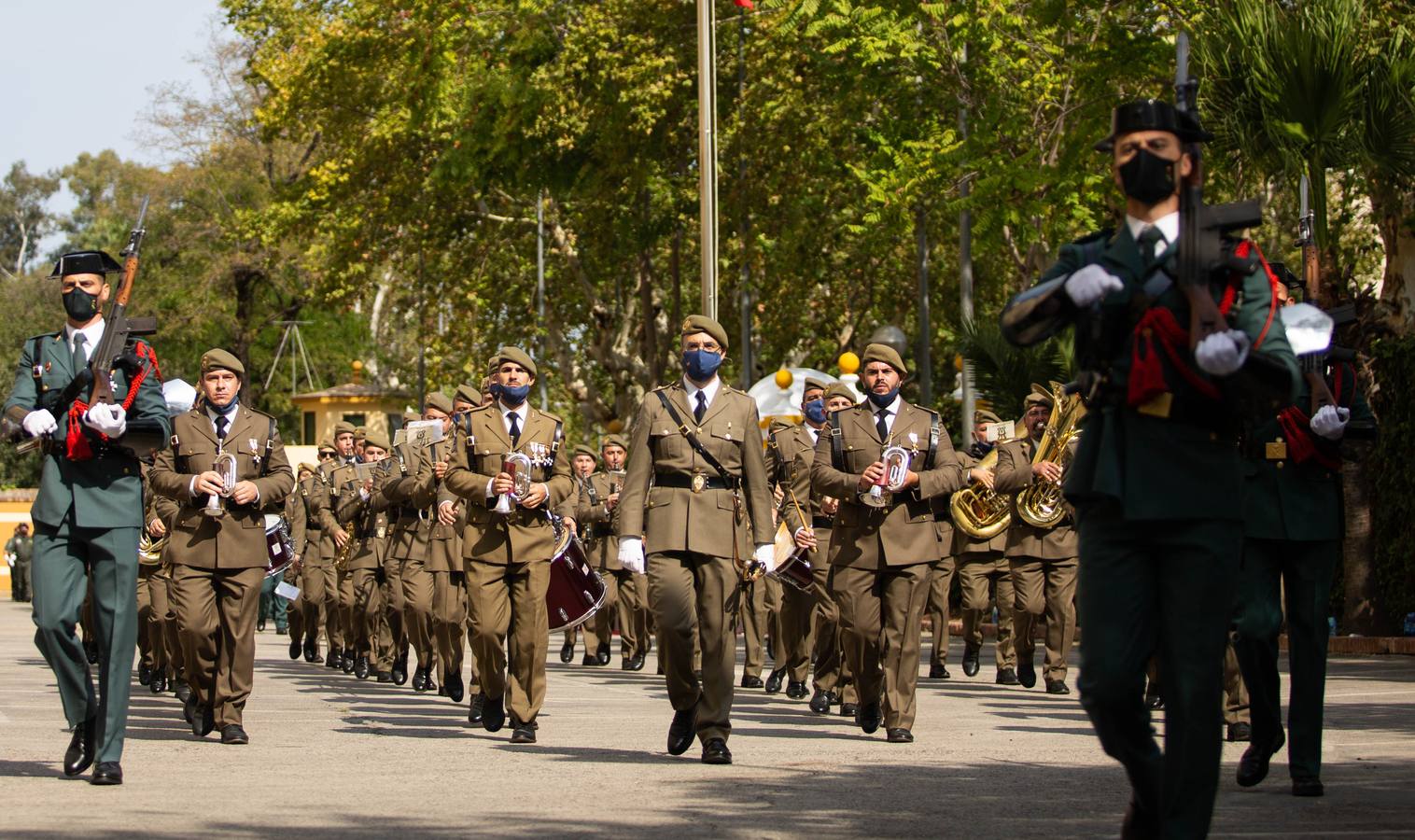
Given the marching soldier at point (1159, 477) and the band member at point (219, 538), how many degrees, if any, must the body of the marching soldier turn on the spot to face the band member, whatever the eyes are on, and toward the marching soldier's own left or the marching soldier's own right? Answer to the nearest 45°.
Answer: approximately 135° to the marching soldier's own right

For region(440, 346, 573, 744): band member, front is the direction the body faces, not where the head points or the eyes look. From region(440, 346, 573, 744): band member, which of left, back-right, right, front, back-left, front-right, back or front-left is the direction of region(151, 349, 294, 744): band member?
right

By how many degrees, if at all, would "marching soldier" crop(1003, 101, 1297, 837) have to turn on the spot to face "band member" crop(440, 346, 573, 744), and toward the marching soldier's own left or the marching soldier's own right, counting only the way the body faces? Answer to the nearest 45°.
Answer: approximately 135° to the marching soldier's own right

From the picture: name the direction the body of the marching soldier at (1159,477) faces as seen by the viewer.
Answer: toward the camera

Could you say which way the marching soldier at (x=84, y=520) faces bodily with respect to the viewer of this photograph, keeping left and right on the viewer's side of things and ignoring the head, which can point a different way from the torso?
facing the viewer

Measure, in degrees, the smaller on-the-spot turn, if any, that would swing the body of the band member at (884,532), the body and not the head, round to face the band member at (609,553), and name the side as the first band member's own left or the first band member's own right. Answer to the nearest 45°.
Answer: approximately 180°

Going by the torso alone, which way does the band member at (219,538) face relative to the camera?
toward the camera

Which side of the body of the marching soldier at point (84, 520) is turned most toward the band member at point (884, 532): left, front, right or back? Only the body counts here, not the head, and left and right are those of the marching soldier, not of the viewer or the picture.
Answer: left

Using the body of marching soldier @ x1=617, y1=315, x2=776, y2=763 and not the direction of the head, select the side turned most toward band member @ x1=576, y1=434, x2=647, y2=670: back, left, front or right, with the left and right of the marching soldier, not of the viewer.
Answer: back

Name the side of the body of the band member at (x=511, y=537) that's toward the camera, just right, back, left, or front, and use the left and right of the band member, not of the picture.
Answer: front
